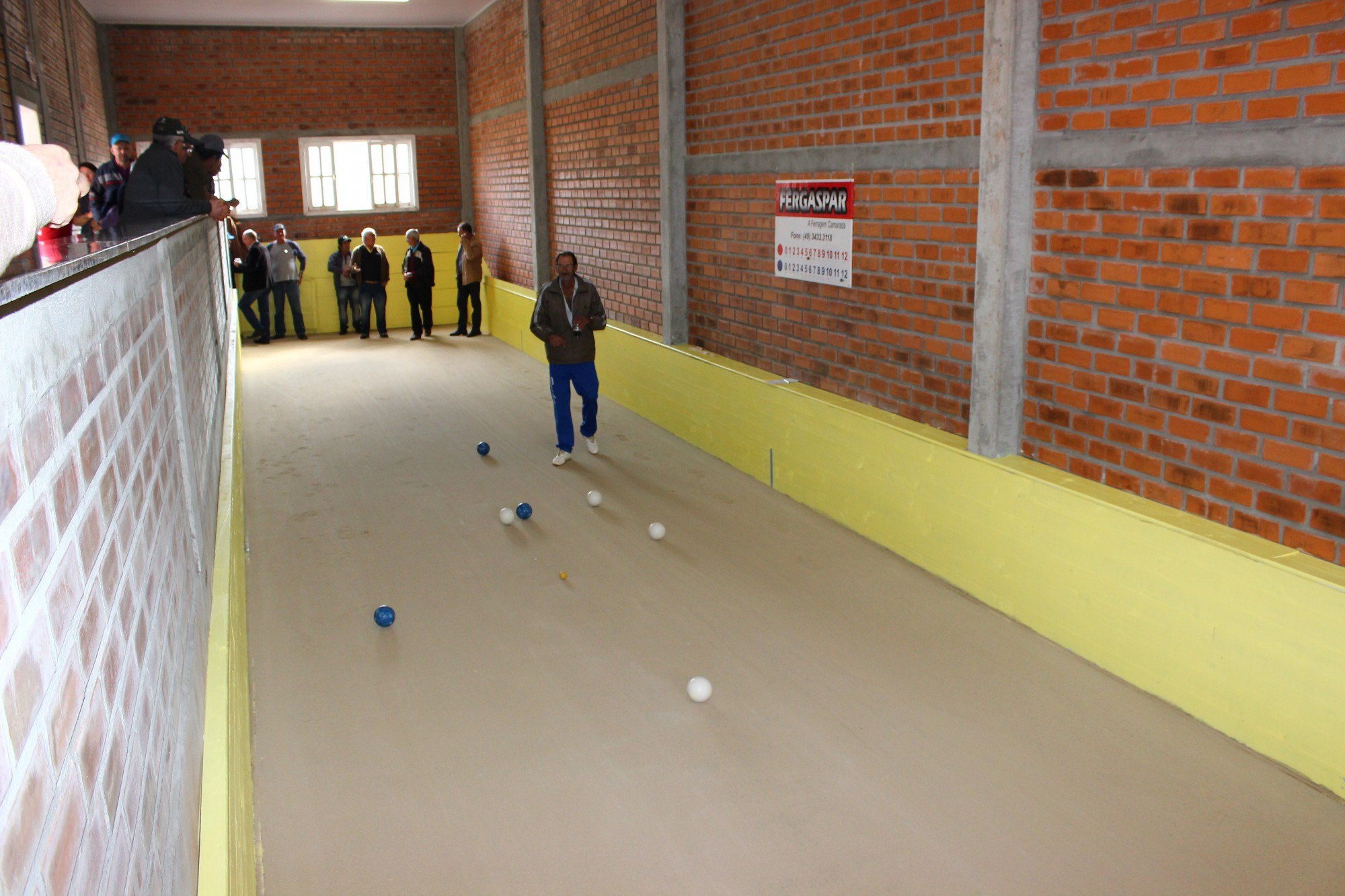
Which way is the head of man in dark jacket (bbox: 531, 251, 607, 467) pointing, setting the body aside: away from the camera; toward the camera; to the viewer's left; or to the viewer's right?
toward the camera

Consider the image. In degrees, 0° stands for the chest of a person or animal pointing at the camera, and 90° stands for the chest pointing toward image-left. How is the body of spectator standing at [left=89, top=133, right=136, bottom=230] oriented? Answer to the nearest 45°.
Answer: approximately 315°

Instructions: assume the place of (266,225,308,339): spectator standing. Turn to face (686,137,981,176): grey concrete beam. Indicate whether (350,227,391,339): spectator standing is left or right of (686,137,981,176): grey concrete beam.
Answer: left

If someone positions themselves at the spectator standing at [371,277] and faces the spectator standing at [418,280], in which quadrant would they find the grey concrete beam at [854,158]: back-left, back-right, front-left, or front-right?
front-right

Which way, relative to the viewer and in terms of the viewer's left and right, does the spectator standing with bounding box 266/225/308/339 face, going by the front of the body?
facing the viewer

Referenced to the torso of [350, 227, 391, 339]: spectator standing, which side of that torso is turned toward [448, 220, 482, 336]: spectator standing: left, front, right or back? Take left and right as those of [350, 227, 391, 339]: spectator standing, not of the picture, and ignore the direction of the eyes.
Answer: left

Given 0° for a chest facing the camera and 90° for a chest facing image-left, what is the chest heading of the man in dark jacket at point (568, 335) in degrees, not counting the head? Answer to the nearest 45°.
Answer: approximately 0°

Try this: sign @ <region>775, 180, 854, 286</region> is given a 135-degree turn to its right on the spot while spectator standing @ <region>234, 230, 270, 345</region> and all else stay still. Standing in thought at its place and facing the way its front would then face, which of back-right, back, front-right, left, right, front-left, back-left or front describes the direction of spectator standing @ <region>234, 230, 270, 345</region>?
front-left

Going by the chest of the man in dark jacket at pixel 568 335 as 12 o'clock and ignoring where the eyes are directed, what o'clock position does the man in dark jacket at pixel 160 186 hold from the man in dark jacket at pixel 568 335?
the man in dark jacket at pixel 160 186 is roughly at 2 o'clock from the man in dark jacket at pixel 568 335.

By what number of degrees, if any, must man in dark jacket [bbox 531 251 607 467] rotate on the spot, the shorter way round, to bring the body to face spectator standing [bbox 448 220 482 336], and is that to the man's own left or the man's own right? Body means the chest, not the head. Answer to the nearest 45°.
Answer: approximately 180°

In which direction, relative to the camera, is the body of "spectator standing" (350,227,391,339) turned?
toward the camera

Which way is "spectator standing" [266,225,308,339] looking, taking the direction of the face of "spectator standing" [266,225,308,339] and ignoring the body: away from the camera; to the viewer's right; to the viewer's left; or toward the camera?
toward the camera

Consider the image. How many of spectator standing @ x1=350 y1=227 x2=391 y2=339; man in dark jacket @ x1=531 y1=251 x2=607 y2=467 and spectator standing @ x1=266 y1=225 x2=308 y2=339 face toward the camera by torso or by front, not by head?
3

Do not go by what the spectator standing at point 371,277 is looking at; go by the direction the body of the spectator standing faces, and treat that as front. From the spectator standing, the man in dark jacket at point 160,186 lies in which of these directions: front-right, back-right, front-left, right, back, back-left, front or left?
front

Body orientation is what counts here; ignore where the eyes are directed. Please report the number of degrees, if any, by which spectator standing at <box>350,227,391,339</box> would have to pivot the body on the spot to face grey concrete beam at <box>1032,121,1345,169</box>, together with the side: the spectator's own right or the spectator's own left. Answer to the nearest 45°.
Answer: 0° — they already face it
